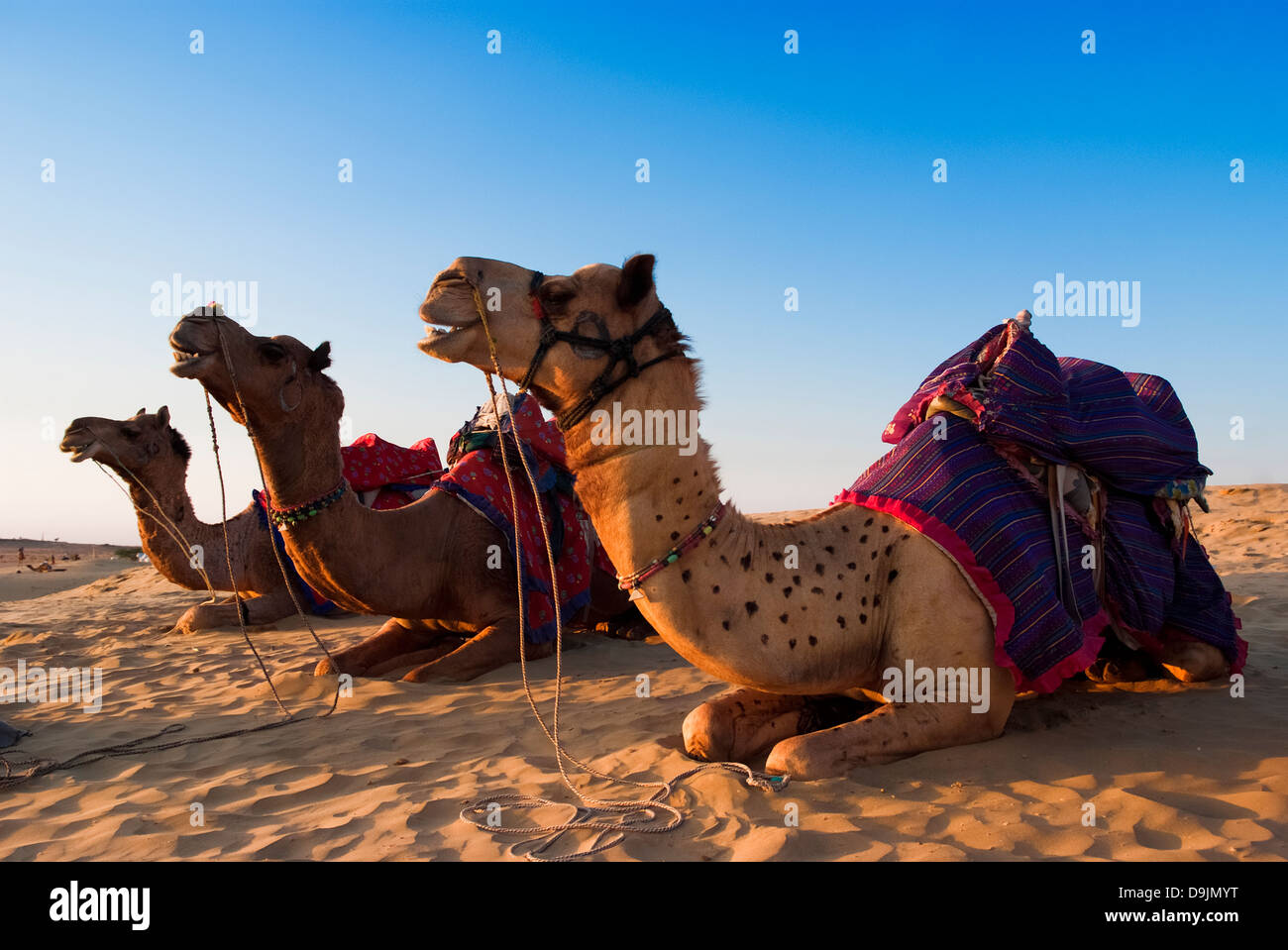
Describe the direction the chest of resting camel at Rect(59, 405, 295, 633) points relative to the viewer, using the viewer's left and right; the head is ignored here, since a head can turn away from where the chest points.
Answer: facing to the left of the viewer

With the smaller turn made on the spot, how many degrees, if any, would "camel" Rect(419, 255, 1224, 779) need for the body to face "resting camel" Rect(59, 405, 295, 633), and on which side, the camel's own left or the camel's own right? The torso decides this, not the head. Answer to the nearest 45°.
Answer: approximately 45° to the camel's own right

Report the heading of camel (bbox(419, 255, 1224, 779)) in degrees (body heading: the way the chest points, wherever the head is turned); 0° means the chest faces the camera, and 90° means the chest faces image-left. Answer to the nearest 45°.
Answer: approximately 90°

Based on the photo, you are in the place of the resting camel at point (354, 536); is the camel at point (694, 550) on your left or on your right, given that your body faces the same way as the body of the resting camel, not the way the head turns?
on your left

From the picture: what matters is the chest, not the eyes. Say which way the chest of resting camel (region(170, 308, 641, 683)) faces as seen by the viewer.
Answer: to the viewer's left
